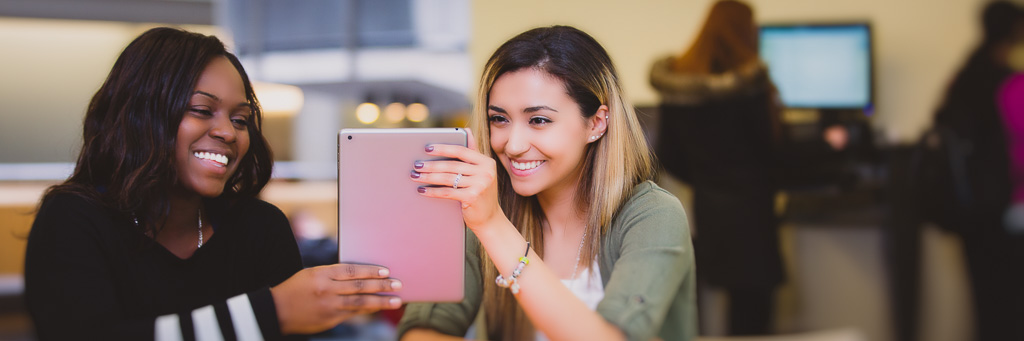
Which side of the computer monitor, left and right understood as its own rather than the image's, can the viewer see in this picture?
front

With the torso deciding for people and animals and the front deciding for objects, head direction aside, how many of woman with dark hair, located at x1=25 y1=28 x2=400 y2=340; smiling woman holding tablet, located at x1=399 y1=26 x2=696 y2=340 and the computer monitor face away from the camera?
0

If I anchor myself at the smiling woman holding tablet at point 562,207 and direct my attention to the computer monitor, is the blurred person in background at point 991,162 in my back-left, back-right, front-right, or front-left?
front-right

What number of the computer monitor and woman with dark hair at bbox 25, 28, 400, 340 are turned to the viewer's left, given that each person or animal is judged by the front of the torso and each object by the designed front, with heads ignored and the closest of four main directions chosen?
0

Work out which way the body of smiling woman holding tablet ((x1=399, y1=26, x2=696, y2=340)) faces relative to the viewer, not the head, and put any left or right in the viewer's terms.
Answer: facing the viewer and to the left of the viewer

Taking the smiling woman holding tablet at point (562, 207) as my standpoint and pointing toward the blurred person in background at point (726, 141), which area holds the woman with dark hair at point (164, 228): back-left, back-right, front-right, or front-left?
back-left

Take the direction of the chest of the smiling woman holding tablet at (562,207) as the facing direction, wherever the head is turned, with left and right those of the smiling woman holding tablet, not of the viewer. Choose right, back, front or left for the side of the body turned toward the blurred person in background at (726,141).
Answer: back

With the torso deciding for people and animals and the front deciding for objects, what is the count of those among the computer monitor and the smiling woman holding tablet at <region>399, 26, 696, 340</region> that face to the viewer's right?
0

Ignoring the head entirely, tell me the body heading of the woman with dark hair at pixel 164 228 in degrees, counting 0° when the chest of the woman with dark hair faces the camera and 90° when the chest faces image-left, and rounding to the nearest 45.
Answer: approximately 315°

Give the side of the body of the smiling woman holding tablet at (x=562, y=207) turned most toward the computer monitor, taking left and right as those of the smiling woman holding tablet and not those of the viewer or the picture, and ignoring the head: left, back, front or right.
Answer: back

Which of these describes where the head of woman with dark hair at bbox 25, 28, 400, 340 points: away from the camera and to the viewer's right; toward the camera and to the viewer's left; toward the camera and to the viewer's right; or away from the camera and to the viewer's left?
toward the camera and to the viewer's right

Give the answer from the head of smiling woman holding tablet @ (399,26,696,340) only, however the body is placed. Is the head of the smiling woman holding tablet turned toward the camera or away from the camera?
toward the camera

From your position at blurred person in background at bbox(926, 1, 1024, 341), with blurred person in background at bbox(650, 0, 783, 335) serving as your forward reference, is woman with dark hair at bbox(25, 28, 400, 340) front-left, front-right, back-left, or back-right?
front-left

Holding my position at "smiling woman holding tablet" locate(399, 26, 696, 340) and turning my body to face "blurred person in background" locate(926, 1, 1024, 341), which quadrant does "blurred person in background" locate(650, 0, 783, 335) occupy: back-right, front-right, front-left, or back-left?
front-left
